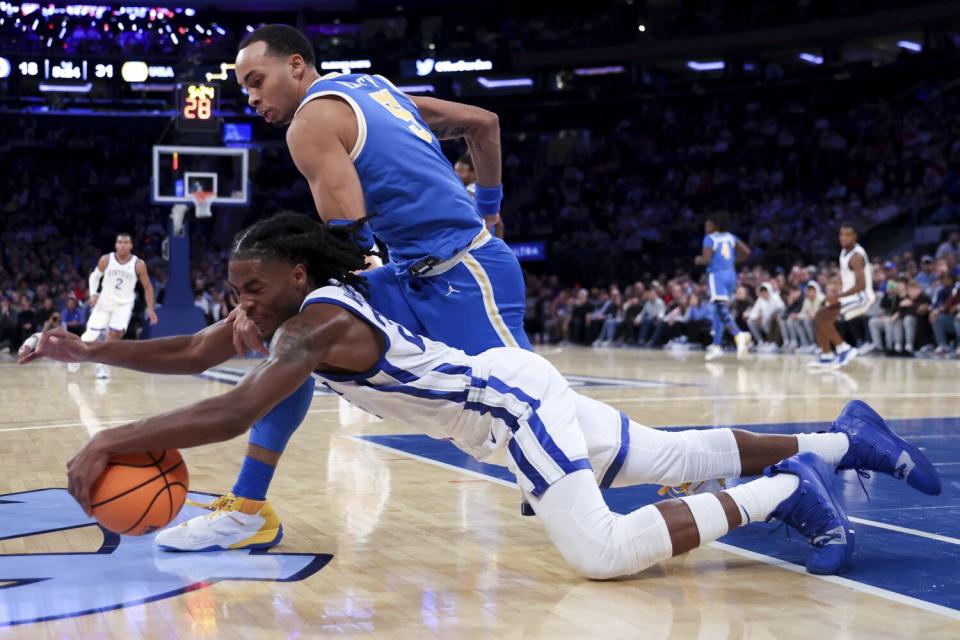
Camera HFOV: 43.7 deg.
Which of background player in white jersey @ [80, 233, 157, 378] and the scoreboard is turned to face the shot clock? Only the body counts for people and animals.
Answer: the scoreboard

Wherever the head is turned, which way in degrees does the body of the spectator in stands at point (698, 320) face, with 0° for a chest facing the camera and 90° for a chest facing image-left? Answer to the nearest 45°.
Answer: approximately 45°

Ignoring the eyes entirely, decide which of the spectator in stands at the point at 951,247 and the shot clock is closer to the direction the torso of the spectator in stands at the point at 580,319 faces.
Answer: the shot clock

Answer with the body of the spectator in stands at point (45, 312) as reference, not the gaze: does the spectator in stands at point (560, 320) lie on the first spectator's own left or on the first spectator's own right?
on the first spectator's own left

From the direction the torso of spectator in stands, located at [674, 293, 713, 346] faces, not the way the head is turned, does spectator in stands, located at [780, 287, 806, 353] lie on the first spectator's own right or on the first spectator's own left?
on the first spectator's own left

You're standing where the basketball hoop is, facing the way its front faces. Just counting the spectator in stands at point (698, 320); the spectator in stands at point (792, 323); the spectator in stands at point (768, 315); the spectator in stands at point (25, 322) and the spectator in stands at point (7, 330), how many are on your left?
3

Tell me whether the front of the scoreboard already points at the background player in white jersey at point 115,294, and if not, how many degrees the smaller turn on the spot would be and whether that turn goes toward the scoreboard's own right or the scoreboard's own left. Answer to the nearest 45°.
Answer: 0° — it already faces them
